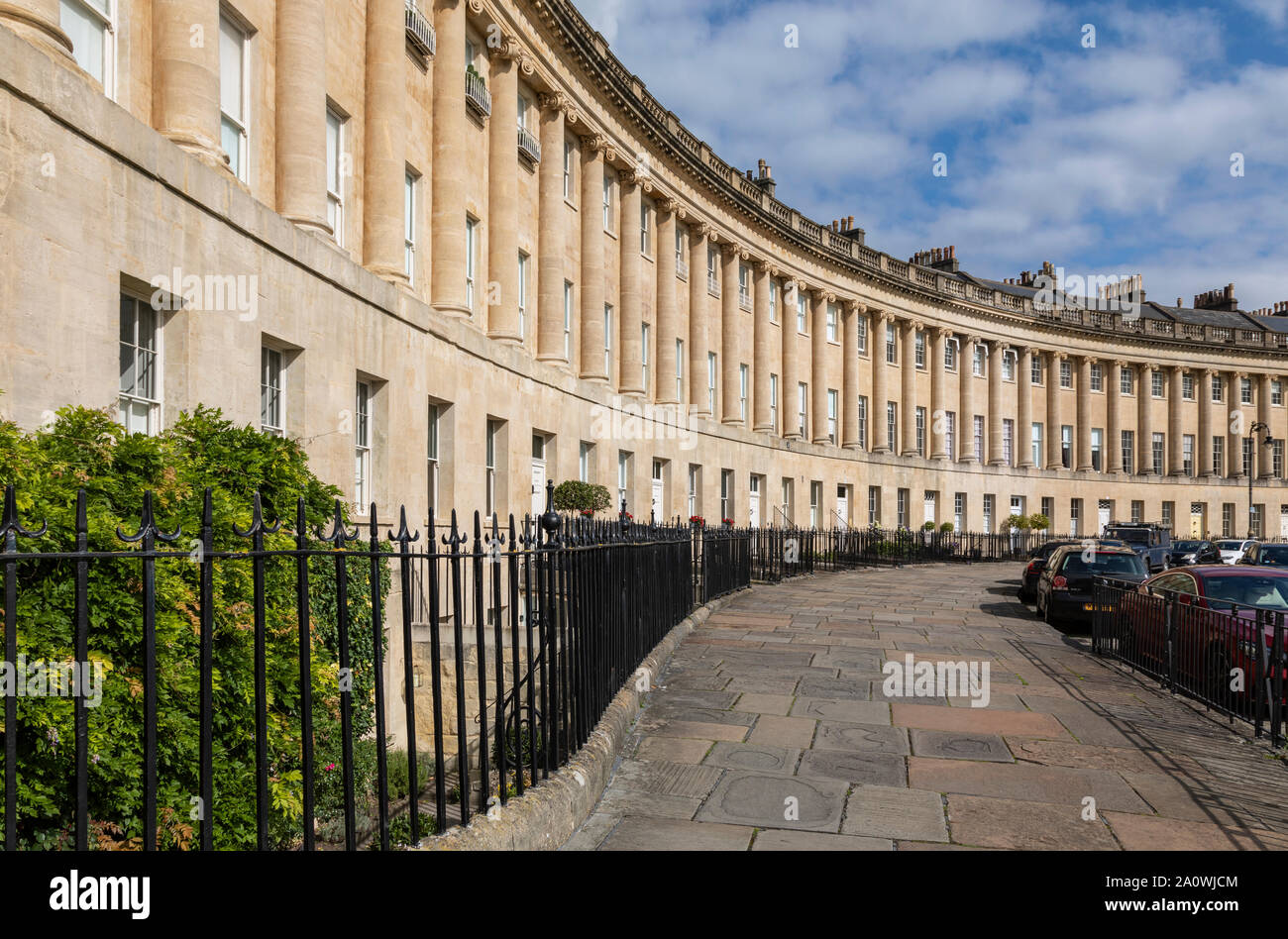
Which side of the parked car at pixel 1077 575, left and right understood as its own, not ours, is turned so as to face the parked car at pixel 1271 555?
front

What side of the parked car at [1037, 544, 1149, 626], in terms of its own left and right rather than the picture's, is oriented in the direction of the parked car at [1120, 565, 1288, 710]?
back

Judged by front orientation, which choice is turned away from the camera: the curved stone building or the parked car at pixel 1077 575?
the parked car

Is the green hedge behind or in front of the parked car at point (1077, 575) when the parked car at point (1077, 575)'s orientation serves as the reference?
behind

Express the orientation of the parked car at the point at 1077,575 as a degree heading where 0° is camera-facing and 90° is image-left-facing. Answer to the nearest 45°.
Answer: approximately 180°

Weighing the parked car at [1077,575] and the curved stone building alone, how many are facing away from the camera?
1

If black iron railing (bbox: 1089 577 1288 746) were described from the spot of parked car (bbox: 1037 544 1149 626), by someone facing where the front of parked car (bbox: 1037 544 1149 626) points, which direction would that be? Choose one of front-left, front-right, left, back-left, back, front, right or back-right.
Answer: back

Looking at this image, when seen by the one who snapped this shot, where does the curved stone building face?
facing the viewer and to the right of the viewer

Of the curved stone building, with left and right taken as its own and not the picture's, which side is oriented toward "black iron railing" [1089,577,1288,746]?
front
